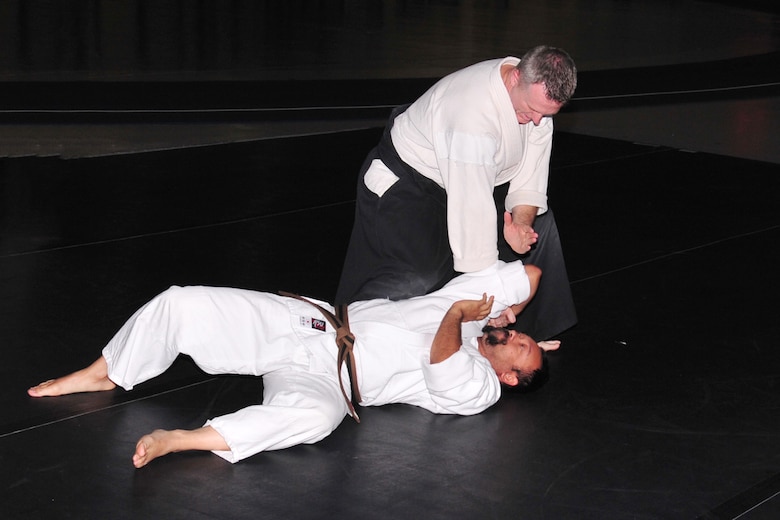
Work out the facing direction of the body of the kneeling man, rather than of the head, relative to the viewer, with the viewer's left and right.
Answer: facing the viewer and to the right of the viewer
